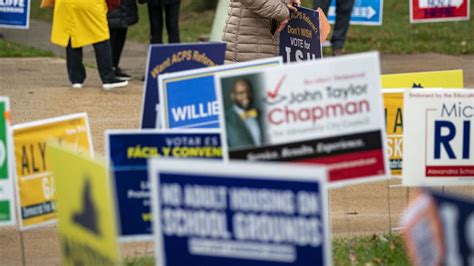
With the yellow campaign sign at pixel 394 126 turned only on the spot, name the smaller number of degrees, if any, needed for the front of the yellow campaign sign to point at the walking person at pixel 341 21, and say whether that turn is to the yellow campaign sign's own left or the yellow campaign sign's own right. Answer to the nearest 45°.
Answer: approximately 180°

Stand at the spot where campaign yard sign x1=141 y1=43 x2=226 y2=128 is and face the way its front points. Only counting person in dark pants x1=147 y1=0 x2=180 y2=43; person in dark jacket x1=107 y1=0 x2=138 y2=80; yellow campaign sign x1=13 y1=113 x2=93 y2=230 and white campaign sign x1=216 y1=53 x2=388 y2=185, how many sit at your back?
2

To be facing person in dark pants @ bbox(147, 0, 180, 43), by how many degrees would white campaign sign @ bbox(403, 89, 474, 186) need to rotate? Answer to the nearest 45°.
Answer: approximately 135° to its right

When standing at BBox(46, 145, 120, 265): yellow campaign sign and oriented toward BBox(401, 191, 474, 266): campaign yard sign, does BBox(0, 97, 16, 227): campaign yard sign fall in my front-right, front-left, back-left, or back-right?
back-left

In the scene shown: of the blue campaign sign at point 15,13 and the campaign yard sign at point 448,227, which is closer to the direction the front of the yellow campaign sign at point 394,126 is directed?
the campaign yard sign

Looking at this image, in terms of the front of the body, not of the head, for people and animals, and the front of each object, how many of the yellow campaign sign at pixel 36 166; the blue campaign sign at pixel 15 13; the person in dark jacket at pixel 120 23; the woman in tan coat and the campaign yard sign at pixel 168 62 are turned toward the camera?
3
